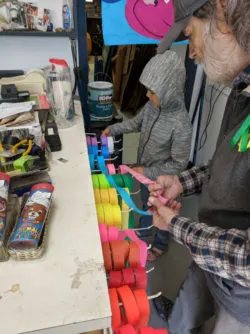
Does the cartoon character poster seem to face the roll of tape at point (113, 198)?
yes

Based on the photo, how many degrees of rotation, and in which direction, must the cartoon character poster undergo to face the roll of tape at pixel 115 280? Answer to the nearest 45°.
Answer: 0° — it already faces it

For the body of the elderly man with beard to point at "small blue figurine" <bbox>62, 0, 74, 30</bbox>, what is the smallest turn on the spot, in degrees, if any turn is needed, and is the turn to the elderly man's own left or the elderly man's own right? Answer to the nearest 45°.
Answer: approximately 45° to the elderly man's own right

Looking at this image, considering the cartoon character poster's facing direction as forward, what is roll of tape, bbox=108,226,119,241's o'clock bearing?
The roll of tape is roughly at 12 o'clock from the cartoon character poster.

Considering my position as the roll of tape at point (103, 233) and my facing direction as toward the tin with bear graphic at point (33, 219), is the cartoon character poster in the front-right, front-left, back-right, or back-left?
back-right

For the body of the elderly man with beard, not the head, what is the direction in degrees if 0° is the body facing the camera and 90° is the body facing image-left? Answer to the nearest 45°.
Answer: approximately 90°

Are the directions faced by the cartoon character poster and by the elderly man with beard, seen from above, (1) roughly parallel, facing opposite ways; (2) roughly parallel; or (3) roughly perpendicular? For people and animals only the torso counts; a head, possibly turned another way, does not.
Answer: roughly perpendicular

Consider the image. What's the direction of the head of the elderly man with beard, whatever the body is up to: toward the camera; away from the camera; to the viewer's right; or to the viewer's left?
to the viewer's left

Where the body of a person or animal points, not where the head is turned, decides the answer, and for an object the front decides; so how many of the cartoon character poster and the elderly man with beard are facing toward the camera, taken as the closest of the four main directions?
1
